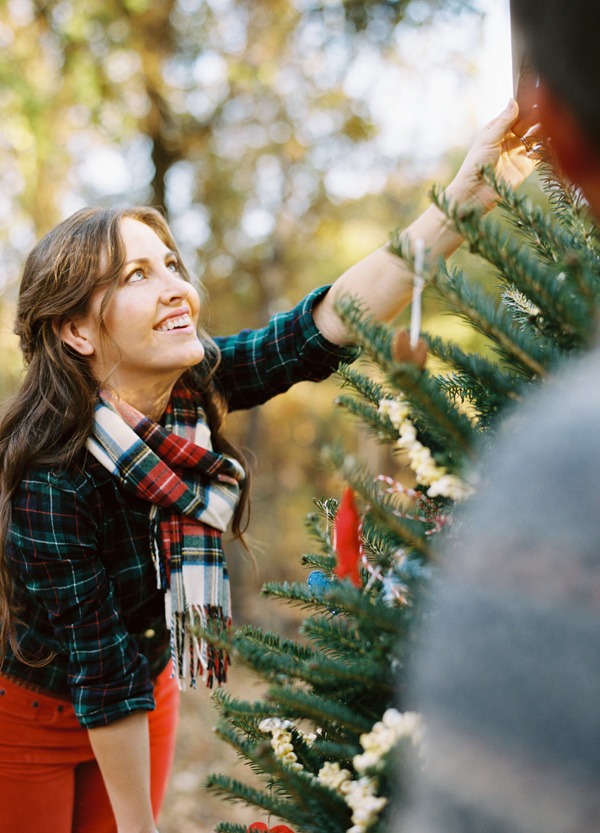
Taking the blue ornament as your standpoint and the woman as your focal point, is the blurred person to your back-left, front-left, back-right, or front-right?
back-left

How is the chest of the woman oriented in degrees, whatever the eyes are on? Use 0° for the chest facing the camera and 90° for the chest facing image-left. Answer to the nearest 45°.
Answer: approximately 315°
